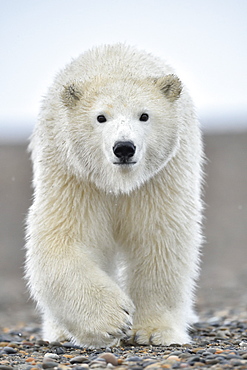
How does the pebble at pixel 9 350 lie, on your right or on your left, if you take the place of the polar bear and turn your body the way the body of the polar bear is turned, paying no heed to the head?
on your right

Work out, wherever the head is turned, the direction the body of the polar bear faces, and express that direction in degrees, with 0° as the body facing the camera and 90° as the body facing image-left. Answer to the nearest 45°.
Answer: approximately 0°
